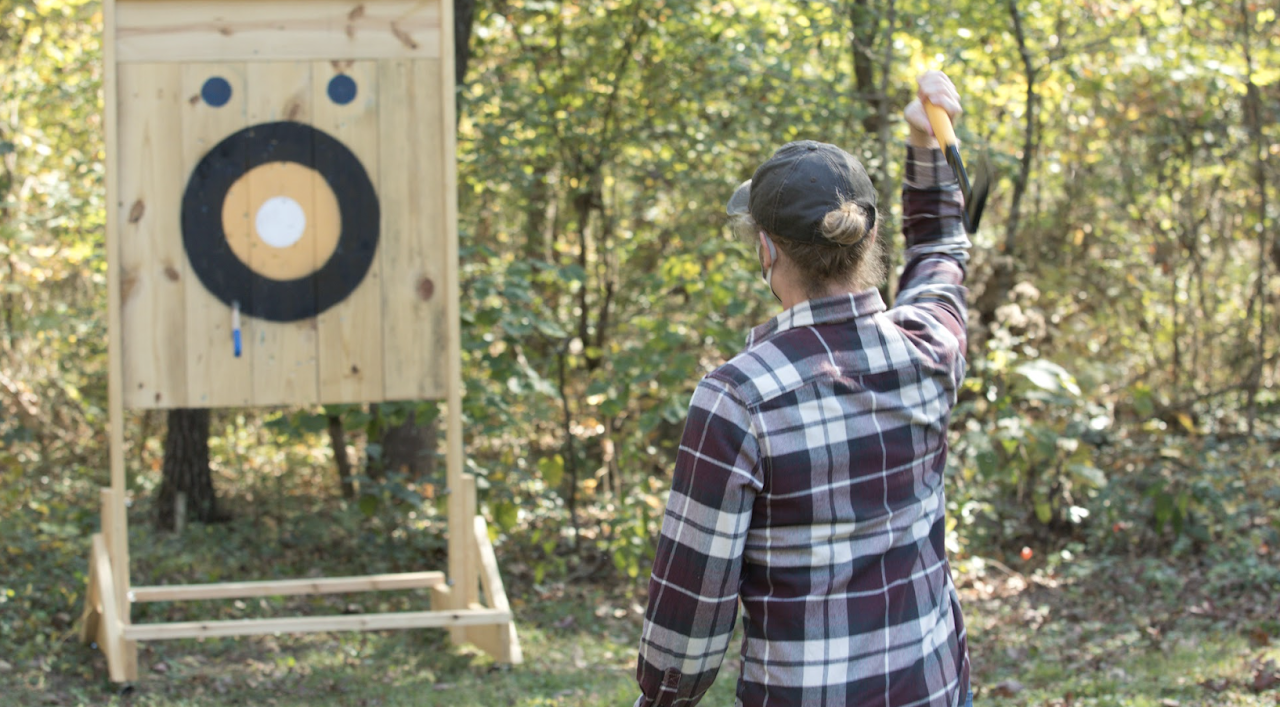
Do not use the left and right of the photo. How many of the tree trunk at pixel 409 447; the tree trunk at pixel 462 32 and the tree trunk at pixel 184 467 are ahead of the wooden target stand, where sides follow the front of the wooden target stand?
0

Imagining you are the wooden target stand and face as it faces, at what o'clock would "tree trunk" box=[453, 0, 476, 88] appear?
The tree trunk is roughly at 7 o'clock from the wooden target stand.

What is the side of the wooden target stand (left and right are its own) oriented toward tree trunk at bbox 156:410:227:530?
back

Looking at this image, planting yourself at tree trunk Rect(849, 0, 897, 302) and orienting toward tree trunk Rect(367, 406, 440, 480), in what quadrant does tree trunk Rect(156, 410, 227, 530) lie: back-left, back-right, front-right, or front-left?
front-left

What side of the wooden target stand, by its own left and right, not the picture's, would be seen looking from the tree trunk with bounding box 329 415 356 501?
back

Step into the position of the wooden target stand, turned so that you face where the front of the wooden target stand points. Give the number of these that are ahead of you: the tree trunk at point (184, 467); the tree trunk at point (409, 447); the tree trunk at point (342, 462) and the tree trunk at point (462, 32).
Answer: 0

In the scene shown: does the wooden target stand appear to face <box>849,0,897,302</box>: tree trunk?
no

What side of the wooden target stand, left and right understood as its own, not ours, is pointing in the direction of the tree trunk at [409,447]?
back

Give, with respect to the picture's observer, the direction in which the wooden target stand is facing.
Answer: facing the viewer
